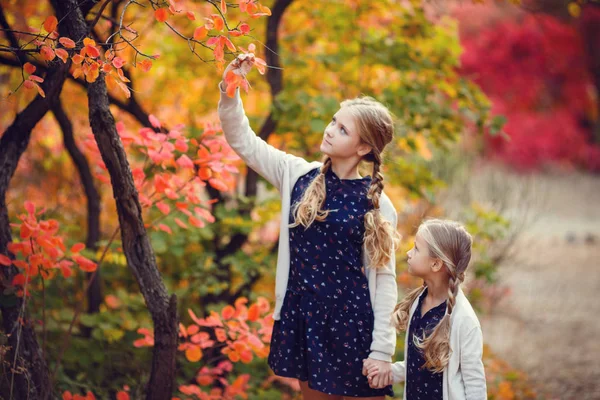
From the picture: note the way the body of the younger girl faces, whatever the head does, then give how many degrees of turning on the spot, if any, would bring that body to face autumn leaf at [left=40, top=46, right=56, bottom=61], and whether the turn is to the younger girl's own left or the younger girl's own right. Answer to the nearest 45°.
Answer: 0° — they already face it

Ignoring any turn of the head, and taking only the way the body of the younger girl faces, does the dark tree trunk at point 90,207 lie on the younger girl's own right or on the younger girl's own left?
on the younger girl's own right

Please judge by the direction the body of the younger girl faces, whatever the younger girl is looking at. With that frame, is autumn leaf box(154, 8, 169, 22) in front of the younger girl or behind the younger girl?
in front

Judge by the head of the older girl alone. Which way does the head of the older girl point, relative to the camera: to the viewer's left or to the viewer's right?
to the viewer's left

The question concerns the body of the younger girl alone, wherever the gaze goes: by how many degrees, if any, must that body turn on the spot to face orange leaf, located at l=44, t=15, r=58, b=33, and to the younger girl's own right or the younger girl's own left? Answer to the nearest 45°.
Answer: approximately 45° to the younger girl's own right

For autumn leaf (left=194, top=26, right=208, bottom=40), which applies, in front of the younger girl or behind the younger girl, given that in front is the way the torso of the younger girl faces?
in front

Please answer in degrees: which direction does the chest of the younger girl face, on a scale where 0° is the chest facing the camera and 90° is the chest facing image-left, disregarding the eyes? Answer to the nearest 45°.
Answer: approximately 45°

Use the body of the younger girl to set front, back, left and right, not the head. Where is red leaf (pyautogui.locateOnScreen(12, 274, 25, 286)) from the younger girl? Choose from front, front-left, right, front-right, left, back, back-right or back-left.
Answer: front-right

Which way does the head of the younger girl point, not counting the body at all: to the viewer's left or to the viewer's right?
to the viewer's left

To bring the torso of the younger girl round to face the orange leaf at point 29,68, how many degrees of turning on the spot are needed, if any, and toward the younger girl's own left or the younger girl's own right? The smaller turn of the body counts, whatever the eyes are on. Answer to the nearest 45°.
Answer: approximately 45° to the younger girl's own right
